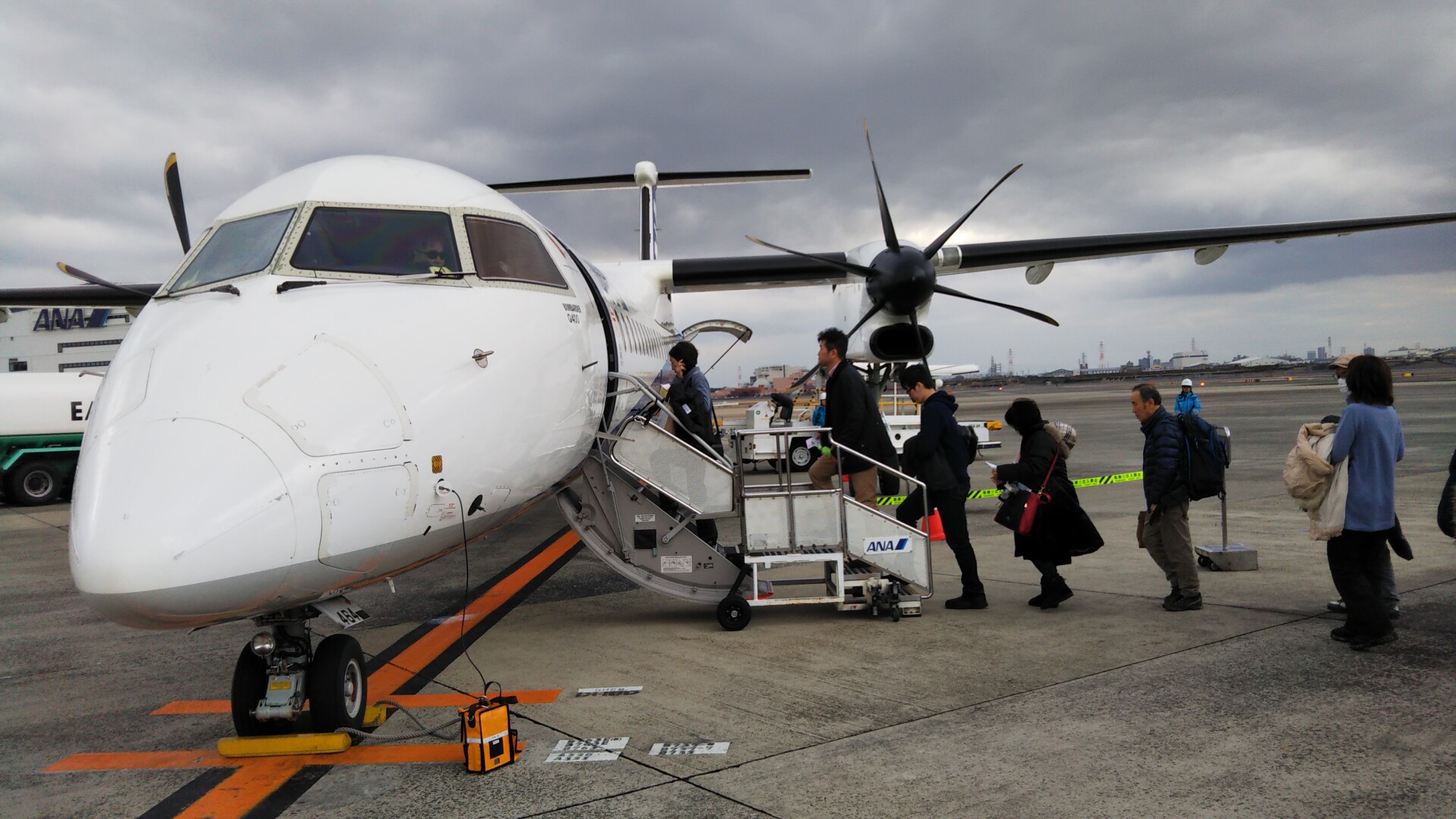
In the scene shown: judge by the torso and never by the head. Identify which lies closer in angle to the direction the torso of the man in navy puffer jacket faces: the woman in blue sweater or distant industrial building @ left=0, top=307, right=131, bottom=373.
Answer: the distant industrial building

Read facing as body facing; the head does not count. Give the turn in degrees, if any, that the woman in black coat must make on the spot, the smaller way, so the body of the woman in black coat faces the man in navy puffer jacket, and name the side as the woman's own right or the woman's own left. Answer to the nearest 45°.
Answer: approximately 180°

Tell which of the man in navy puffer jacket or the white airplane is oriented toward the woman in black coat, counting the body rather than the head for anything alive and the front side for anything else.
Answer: the man in navy puffer jacket

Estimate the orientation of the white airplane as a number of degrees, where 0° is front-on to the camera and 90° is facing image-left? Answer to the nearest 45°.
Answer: approximately 45°

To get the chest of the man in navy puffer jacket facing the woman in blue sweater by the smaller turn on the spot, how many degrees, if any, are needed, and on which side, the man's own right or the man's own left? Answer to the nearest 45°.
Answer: approximately 135° to the man's own left

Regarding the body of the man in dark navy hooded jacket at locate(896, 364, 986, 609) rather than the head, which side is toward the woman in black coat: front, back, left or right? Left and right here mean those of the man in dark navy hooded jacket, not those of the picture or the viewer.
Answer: back

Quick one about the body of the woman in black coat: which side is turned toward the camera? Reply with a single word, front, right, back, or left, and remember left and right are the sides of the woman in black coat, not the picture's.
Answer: left

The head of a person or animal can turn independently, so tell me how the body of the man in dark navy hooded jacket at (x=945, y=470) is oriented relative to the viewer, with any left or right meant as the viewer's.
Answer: facing to the left of the viewer

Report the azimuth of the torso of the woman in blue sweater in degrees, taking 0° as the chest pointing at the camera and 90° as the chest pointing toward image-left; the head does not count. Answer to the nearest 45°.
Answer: approximately 135°

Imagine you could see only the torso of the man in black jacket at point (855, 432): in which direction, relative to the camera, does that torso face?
to the viewer's left

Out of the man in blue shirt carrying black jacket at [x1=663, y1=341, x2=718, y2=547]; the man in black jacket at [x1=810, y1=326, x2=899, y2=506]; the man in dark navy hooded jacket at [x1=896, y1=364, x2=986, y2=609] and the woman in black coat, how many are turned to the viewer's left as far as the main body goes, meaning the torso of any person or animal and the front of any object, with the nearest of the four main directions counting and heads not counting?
4

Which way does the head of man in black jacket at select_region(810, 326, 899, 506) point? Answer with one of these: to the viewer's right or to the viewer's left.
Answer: to the viewer's left

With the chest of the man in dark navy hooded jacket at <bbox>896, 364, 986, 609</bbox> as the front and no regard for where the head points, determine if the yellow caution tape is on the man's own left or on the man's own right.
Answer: on the man's own right
